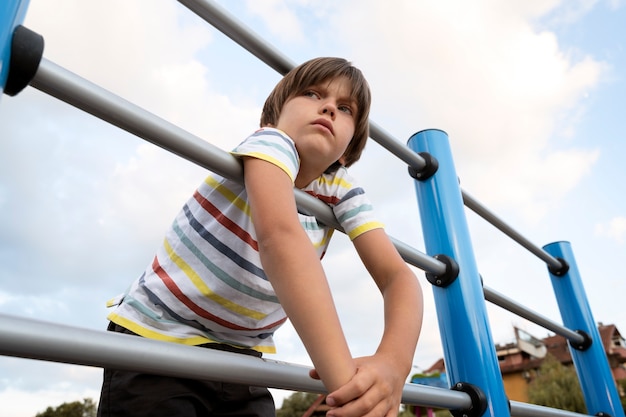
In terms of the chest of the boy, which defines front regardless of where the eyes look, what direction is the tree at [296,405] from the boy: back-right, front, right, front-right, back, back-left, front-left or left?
back-left

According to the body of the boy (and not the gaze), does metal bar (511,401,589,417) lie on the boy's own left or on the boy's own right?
on the boy's own left

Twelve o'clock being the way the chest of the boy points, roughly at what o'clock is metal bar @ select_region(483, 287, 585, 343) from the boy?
The metal bar is roughly at 9 o'clock from the boy.

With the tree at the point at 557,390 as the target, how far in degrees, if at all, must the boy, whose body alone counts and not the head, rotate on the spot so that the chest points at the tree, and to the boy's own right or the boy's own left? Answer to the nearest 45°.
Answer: approximately 90° to the boy's own left

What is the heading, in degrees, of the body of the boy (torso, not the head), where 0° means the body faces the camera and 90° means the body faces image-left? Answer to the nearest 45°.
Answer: approximately 315°

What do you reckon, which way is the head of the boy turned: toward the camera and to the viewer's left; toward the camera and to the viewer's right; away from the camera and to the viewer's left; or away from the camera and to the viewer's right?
toward the camera and to the viewer's right

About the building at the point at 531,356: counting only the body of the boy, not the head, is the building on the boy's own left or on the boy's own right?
on the boy's own left

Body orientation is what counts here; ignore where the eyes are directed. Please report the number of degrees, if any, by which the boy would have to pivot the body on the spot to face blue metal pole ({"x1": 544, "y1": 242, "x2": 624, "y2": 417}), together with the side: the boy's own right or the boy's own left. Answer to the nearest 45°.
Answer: approximately 90° to the boy's own left

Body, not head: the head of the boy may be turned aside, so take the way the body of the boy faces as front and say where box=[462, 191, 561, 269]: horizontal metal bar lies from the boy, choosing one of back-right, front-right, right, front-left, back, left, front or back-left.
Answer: left
